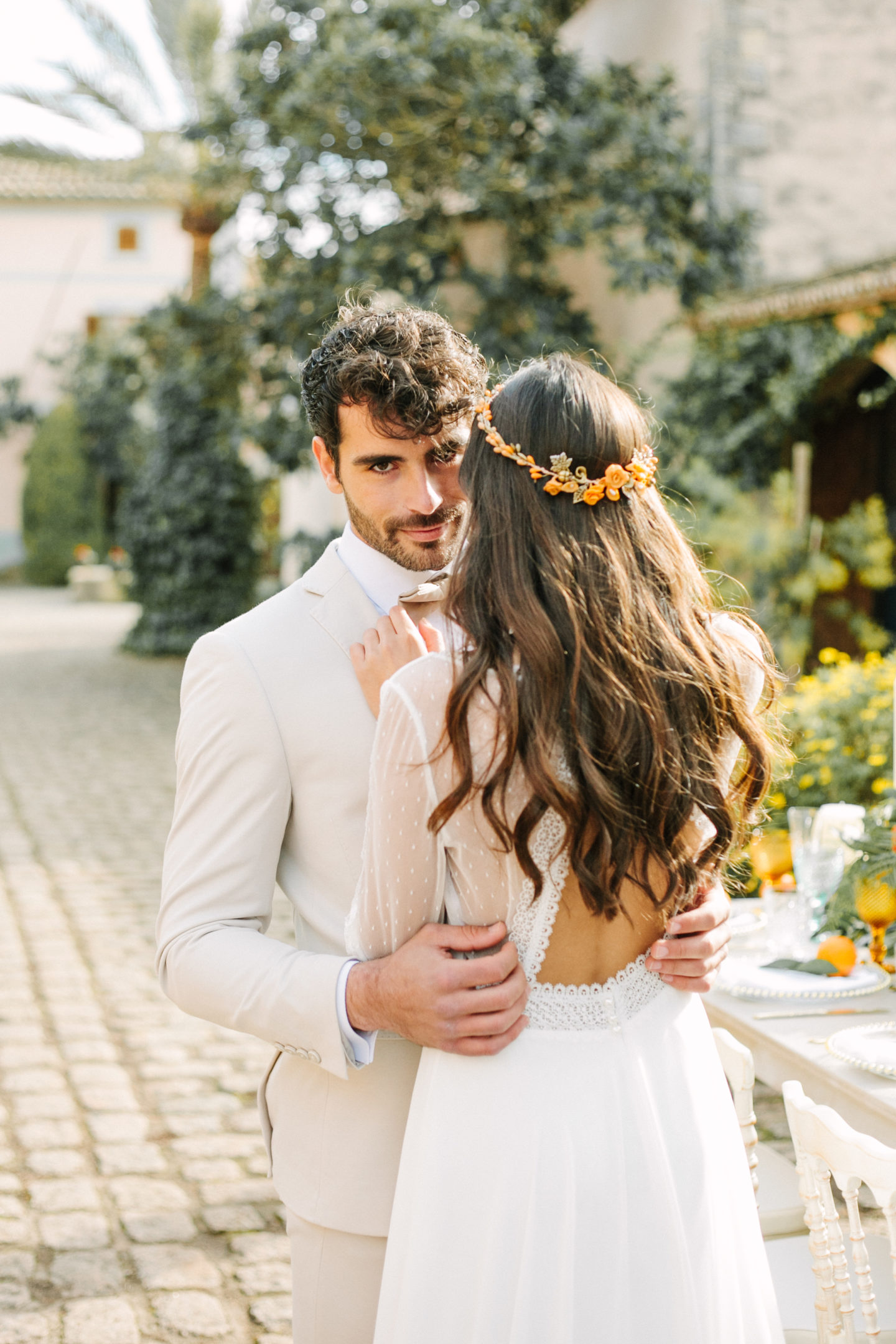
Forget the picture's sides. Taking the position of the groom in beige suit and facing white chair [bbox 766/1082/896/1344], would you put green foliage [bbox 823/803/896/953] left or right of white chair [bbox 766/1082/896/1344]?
left

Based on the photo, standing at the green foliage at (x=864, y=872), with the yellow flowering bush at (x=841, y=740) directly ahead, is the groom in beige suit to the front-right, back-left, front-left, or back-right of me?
back-left

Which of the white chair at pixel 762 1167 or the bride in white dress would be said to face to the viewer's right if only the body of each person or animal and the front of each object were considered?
the white chair

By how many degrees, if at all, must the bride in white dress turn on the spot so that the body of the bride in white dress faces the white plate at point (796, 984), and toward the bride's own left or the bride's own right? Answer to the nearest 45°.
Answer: approximately 45° to the bride's own right

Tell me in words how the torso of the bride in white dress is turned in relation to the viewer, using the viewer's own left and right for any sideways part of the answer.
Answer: facing away from the viewer and to the left of the viewer

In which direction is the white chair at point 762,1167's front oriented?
to the viewer's right

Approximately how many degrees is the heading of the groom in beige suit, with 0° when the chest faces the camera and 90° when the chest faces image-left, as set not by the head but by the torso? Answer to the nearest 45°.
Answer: approximately 315°

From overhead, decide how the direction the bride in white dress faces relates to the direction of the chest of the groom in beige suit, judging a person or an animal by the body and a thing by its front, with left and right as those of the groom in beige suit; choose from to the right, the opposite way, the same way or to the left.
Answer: the opposite way

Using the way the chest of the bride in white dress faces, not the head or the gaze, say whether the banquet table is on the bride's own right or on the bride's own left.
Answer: on the bride's own right

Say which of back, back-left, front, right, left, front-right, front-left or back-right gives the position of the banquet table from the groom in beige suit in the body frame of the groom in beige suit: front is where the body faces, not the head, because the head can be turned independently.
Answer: left
